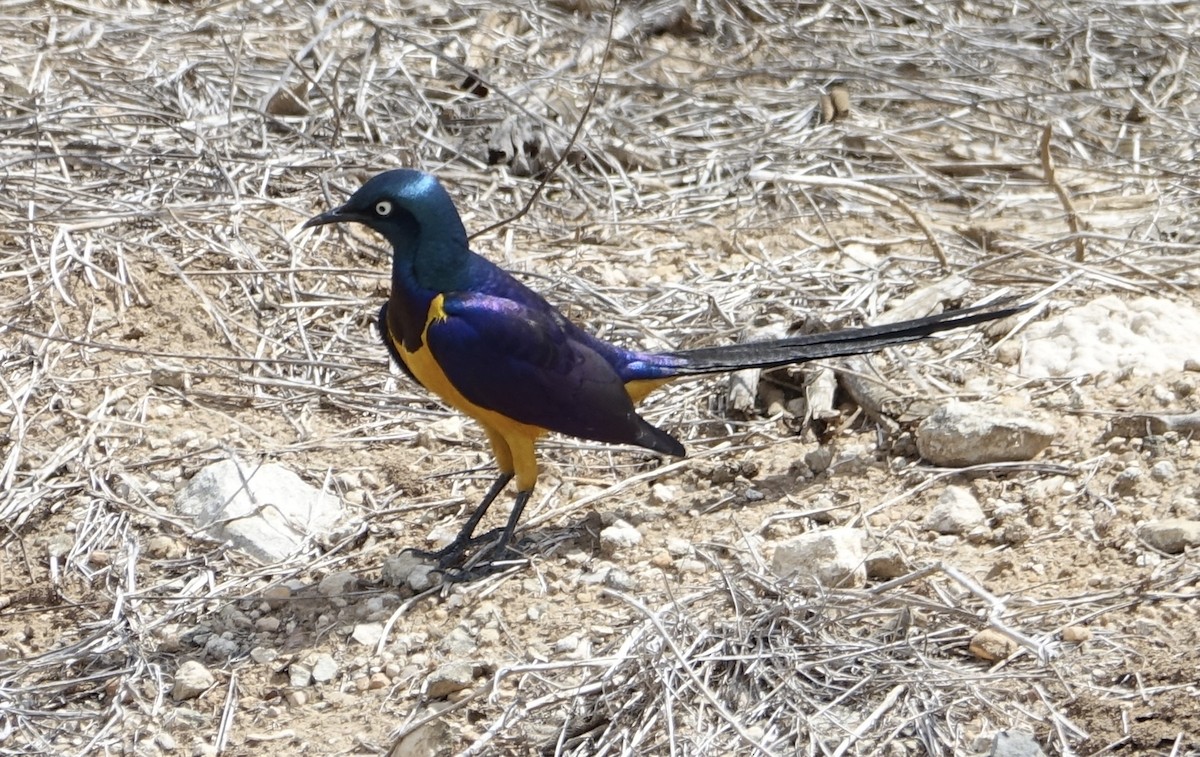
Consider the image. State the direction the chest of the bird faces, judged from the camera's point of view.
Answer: to the viewer's left

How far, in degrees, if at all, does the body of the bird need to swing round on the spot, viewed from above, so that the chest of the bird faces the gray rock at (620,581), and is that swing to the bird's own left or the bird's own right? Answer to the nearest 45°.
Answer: approximately 135° to the bird's own left

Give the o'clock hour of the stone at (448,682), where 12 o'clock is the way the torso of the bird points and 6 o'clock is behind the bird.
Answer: The stone is roughly at 9 o'clock from the bird.

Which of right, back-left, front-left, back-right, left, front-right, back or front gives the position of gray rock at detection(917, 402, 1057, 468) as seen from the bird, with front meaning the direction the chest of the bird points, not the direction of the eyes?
back

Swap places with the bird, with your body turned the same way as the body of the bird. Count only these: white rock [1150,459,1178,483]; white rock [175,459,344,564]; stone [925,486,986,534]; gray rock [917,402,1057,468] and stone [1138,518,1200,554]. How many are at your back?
4

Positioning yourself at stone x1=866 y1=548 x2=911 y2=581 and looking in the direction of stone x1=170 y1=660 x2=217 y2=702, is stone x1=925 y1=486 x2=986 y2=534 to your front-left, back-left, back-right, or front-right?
back-right

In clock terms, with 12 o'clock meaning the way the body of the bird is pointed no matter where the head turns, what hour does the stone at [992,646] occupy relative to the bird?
The stone is roughly at 7 o'clock from the bird.

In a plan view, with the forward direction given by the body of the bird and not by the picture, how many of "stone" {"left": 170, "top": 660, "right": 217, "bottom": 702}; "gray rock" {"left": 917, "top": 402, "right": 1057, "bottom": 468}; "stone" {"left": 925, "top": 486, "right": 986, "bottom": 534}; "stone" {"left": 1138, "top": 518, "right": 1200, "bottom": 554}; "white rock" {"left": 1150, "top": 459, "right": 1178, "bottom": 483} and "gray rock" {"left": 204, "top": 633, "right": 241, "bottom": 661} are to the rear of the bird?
4

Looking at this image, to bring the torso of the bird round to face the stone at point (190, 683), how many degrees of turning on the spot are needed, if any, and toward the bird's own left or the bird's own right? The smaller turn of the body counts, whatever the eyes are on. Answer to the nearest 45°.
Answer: approximately 45° to the bird's own left

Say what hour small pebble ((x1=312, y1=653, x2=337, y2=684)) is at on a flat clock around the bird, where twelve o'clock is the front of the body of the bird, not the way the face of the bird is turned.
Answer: The small pebble is roughly at 10 o'clock from the bird.

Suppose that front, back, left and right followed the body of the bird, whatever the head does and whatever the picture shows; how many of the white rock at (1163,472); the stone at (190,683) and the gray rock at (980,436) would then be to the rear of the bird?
2
